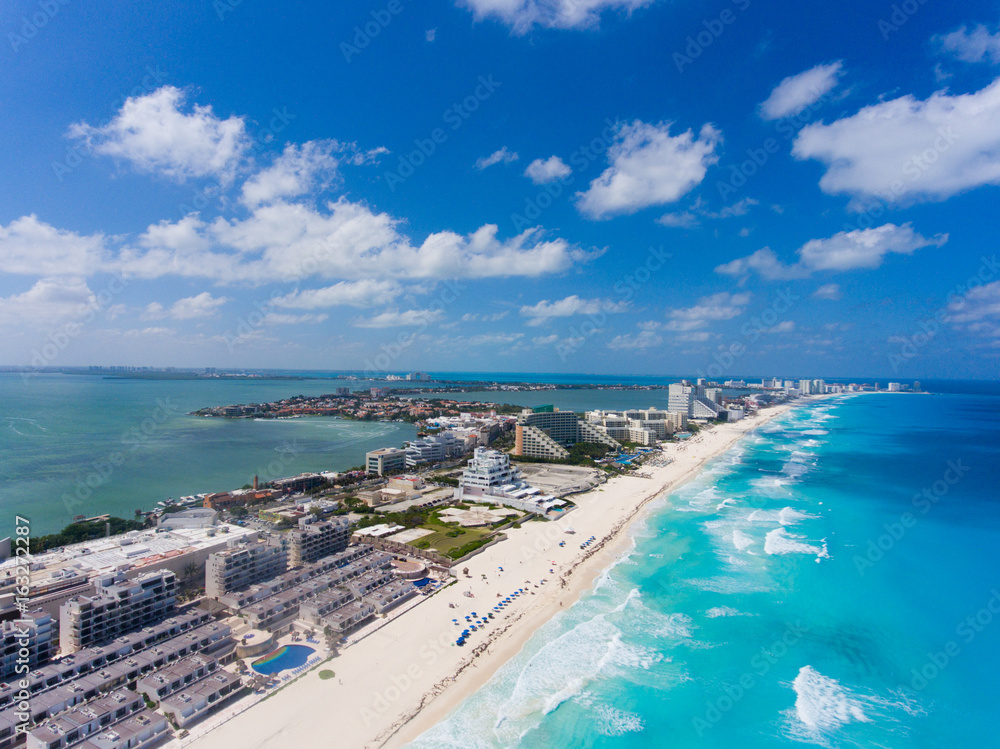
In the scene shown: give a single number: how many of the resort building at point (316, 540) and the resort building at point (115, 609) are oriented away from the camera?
0

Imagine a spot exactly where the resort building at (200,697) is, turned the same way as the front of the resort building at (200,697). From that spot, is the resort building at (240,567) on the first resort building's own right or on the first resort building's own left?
on the first resort building's own left

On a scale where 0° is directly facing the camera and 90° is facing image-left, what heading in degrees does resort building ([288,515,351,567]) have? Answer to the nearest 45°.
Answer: approximately 315°

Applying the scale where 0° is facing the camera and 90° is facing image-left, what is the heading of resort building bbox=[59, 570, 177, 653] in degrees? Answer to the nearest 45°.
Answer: approximately 315°

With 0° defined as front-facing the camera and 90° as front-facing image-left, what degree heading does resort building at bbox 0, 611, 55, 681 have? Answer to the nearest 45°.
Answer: approximately 315°

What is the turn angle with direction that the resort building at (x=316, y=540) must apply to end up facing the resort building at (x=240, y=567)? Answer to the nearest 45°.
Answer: approximately 90° to its right

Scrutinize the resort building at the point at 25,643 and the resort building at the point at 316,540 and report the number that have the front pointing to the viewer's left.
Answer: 0

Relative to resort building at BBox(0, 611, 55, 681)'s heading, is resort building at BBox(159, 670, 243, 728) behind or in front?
in front

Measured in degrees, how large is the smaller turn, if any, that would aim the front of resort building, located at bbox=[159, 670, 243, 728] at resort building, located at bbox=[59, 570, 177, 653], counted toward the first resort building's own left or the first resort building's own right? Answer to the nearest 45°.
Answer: approximately 180°

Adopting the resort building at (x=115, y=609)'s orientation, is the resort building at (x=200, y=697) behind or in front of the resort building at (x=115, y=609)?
in front
